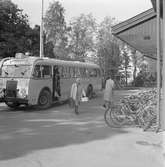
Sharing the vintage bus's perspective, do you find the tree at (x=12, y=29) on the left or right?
on its right

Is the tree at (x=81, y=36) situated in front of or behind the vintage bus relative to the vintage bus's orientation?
behind

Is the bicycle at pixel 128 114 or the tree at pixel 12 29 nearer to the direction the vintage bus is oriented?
the bicycle

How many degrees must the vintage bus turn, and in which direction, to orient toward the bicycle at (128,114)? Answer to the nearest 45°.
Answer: approximately 90° to its left

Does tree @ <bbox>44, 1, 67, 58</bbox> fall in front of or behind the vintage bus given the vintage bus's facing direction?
behind
